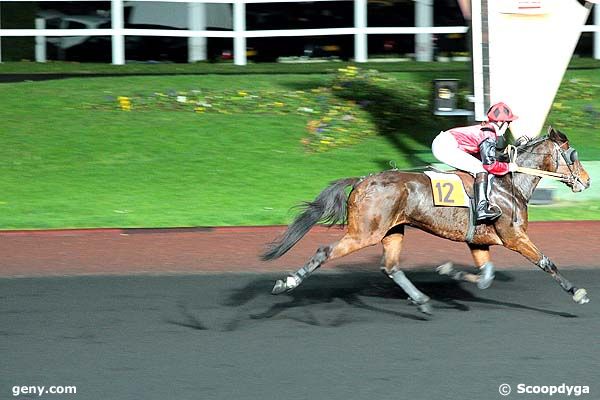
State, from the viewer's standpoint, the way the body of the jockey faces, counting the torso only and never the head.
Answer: to the viewer's right

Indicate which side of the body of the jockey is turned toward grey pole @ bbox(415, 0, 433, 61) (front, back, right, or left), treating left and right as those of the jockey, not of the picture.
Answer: left

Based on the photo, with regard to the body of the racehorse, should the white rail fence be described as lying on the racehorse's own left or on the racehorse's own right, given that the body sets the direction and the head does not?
on the racehorse's own left

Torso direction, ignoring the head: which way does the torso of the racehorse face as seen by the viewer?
to the viewer's right

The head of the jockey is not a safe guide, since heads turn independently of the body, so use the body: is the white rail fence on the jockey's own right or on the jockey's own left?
on the jockey's own left

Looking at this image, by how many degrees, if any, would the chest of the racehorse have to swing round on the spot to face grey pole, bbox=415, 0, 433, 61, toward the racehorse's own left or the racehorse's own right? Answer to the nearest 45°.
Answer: approximately 90° to the racehorse's own left
